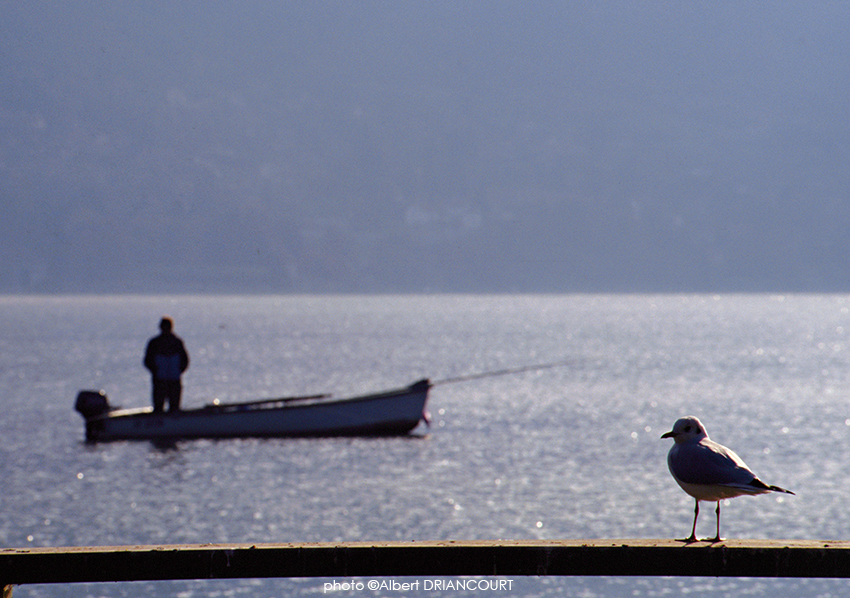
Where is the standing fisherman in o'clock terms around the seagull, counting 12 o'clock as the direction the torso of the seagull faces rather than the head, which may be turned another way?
The standing fisherman is roughly at 2 o'clock from the seagull.

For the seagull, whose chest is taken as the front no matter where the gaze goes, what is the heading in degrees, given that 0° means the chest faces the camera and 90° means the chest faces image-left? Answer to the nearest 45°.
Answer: approximately 90°

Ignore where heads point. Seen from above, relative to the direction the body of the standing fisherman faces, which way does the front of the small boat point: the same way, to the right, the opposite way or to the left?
to the right

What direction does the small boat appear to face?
to the viewer's right

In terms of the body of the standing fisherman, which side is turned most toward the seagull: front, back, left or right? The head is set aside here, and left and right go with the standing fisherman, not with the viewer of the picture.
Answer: back

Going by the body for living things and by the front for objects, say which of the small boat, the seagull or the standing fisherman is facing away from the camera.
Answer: the standing fisherman

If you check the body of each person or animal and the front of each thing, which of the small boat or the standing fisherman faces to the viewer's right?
the small boat

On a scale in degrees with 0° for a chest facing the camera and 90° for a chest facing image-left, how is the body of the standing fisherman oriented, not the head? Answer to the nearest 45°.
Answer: approximately 180°
